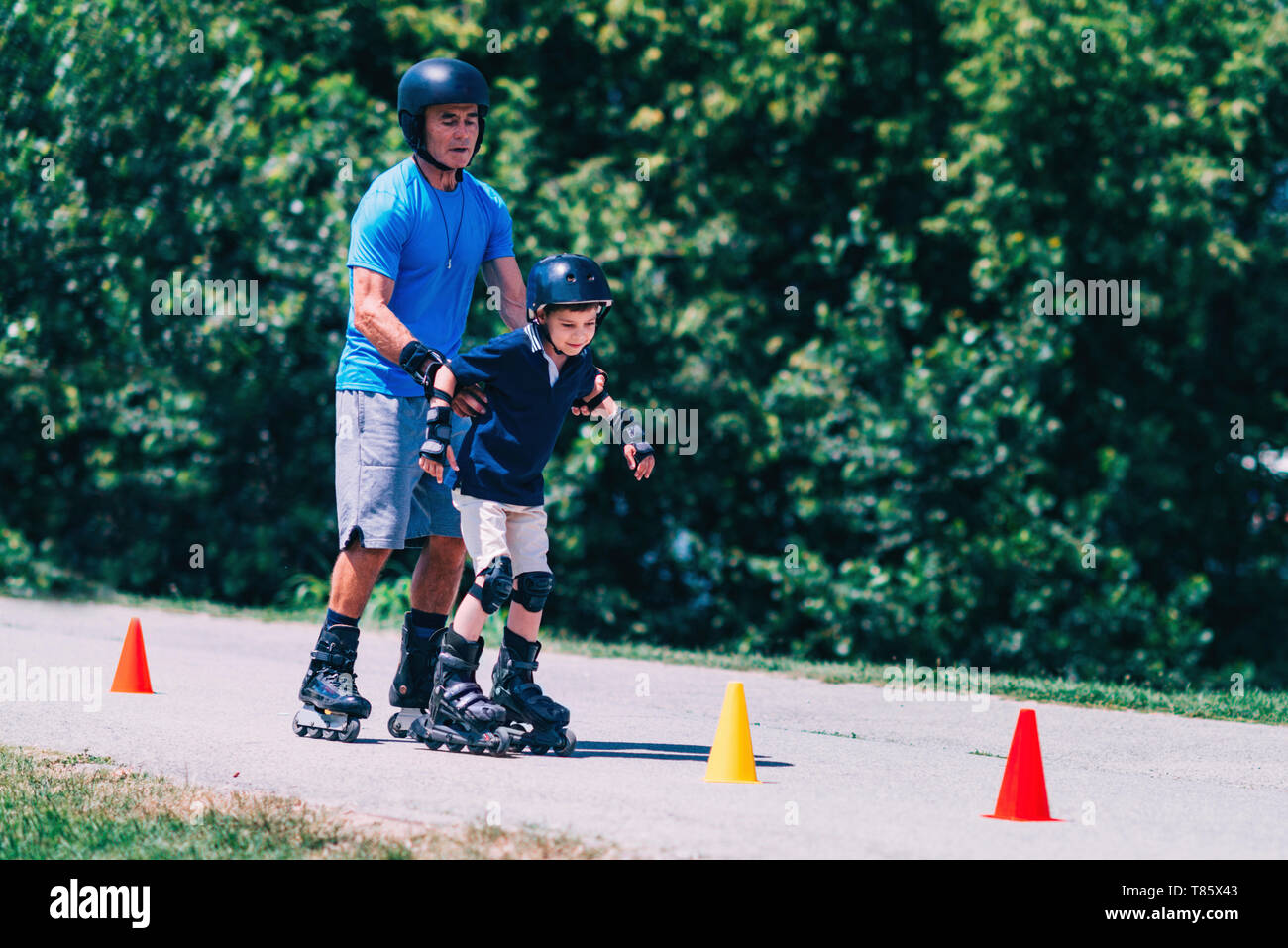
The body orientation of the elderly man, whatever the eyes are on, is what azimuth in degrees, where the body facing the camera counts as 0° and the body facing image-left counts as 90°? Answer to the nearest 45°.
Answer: approximately 315°

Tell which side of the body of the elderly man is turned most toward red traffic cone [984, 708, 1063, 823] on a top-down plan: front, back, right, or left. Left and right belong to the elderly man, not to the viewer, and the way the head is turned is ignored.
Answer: front

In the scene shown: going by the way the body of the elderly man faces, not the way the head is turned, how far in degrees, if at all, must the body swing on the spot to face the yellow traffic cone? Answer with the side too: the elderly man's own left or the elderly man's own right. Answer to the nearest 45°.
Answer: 0° — they already face it

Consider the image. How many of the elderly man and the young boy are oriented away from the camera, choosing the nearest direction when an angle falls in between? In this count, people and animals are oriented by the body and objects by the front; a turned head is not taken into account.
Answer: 0

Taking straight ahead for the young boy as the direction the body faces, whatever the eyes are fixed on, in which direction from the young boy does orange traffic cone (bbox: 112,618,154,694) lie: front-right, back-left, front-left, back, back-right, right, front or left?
back

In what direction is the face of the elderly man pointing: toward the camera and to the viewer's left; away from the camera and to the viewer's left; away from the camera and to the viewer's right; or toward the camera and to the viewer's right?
toward the camera and to the viewer's right

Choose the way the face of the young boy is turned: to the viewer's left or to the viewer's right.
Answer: to the viewer's right

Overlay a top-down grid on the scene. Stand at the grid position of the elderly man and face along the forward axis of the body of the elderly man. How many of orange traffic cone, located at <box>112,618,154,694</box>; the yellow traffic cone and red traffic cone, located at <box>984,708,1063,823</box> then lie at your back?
1

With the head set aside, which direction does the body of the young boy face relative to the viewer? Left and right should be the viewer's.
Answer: facing the viewer and to the right of the viewer
